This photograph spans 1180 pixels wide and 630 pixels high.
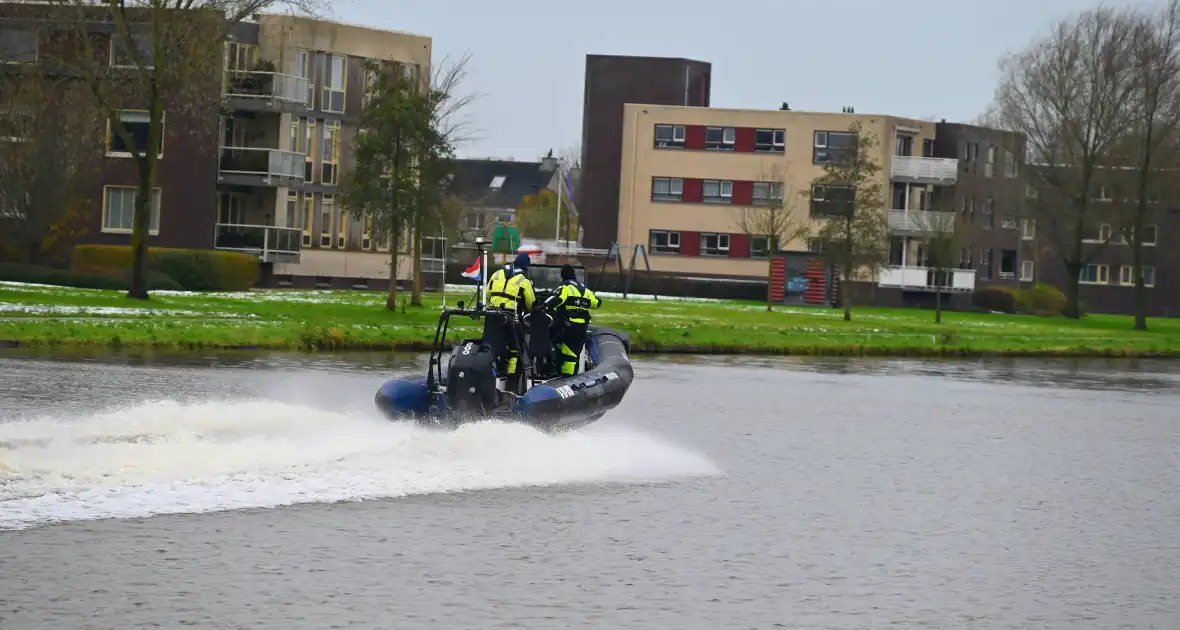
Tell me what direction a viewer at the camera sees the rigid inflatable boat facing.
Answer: facing away from the viewer and to the right of the viewer

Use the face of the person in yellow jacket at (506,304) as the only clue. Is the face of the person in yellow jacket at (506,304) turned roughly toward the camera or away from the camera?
away from the camera

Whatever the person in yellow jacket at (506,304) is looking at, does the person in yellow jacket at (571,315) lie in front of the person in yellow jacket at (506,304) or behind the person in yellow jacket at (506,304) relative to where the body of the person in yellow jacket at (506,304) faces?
in front

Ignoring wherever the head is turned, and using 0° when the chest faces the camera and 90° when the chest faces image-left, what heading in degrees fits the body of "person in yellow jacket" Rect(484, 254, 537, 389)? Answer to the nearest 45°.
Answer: approximately 225°
